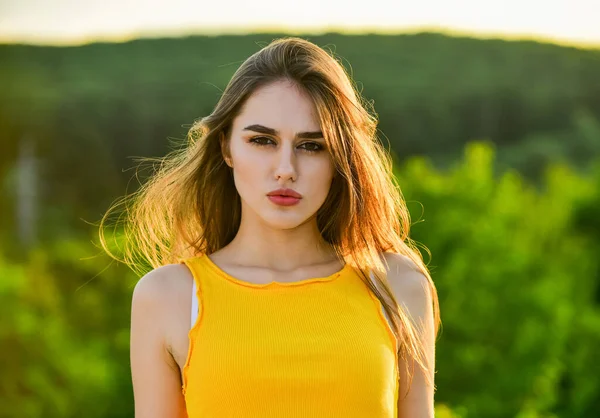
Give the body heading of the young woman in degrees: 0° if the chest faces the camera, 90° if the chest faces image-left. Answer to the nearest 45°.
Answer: approximately 0°
